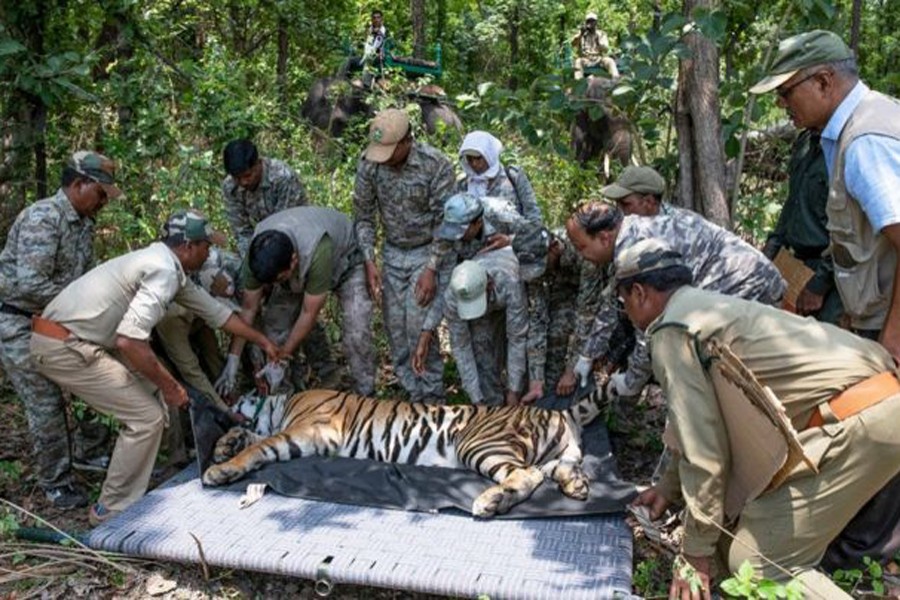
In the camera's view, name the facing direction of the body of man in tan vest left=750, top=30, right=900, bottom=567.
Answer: to the viewer's left

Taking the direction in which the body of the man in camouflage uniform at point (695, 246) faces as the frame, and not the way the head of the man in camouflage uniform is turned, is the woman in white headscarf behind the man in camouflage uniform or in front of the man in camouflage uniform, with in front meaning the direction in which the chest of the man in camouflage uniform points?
in front

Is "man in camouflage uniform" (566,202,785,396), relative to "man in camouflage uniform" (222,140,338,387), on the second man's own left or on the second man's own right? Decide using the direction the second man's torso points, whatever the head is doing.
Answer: on the second man's own left

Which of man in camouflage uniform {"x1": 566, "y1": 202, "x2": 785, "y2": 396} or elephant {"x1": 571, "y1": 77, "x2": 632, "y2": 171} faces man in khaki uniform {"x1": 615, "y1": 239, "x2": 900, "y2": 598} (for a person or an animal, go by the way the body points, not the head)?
the elephant

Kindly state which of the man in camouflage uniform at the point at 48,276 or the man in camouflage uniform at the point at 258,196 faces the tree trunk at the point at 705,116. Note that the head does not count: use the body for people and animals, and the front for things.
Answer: the man in camouflage uniform at the point at 48,276

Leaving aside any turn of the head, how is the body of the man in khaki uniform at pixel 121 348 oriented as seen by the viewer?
to the viewer's right

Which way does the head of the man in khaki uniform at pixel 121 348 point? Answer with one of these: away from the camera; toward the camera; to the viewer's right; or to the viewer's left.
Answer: to the viewer's right

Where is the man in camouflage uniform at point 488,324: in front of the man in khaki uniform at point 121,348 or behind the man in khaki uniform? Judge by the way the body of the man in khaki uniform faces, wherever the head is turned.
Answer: in front

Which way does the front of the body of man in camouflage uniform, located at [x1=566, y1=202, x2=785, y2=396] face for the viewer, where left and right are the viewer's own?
facing to the left of the viewer

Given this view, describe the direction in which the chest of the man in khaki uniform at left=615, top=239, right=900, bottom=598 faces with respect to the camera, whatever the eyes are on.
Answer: to the viewer's left

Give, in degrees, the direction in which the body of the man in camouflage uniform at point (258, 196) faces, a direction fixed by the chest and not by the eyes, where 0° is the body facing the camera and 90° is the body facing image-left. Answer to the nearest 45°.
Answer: approximately 45°

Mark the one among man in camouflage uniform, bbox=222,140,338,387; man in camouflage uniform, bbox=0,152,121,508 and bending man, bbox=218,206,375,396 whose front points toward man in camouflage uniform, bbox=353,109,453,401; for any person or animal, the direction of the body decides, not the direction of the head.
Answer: man in camouflage uniform, bbox=0,152,121,508

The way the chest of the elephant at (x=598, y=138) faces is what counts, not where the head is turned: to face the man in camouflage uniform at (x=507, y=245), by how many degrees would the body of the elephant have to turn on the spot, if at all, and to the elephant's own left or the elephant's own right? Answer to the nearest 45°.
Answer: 0° — it already faces them

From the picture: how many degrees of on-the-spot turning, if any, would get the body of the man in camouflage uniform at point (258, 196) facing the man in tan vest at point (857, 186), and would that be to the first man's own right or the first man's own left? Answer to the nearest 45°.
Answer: approximately 90° to the first man's own left
